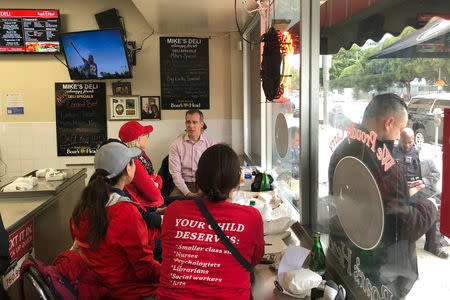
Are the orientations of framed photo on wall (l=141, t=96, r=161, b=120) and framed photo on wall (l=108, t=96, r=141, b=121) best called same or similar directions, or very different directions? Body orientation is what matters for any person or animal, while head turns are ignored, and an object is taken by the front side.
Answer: same or similar directions

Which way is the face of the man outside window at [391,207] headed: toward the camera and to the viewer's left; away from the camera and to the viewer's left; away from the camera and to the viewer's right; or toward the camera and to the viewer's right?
away from the camera and to the viewer's right

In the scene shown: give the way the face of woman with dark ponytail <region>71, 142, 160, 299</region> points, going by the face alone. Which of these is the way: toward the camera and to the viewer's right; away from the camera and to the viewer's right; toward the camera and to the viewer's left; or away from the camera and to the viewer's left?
away from the camera and to the viewer's right

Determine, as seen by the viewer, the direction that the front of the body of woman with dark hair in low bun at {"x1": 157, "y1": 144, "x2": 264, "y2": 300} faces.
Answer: away from the camera

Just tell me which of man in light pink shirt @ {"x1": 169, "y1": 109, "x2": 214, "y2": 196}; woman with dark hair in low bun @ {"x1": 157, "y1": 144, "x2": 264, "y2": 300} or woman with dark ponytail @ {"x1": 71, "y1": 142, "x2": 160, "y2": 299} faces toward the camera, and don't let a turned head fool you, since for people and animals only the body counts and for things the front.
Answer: the man in light pink shirt

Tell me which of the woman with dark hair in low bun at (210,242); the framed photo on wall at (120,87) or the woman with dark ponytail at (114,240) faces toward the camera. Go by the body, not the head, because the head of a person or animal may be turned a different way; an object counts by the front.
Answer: the framed photo on wall

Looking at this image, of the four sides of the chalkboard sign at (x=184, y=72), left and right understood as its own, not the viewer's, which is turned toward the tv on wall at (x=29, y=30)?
right

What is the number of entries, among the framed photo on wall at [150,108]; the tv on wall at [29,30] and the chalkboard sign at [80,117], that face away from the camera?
0

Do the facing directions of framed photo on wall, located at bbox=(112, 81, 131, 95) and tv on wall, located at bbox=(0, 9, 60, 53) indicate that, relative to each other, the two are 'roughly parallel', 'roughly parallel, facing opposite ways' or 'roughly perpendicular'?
roughly parallel

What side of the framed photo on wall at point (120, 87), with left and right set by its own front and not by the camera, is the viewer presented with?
front

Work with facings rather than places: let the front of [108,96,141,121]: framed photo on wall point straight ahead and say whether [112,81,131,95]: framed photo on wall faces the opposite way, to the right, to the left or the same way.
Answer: the same way

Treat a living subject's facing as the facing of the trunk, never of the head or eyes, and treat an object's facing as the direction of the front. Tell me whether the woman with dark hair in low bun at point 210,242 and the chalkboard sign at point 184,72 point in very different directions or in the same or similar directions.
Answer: very different directions

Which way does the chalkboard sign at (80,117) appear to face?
toward the camera

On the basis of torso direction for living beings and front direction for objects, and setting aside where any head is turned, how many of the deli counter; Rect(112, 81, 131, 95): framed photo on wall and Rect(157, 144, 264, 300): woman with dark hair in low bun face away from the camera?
1

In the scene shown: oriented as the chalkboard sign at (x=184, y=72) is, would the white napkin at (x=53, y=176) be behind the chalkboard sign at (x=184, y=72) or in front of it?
in front

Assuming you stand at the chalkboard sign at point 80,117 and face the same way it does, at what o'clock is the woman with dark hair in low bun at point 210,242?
The woman with dark hair in low bun is roughly at 12 o'clock from the chalkboard sign.
